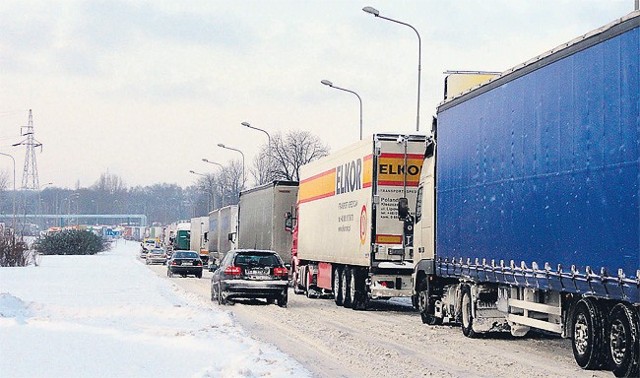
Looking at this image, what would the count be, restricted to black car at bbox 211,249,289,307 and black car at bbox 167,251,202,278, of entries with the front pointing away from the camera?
2

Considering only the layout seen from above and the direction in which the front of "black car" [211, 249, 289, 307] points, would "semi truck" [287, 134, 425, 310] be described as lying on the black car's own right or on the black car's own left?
on the black car's own right

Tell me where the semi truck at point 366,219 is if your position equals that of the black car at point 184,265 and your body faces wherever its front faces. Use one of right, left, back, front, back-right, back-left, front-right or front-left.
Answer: back

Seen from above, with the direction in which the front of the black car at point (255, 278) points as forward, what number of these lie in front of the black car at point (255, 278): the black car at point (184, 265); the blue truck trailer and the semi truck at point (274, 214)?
2

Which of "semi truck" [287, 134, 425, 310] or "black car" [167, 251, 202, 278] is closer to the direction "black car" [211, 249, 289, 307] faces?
the black car

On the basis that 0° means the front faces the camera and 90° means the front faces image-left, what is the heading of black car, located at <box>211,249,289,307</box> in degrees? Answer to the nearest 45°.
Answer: approximately 180°

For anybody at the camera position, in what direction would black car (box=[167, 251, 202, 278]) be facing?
facing away from the viewer

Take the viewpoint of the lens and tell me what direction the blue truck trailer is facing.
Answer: facing away from the viewer and to the left of the viewer

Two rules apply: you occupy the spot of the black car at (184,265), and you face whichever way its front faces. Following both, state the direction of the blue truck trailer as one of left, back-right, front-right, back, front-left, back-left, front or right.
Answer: back

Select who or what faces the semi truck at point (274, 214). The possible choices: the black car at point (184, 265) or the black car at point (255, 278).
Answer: the black car at point (255, 278)
